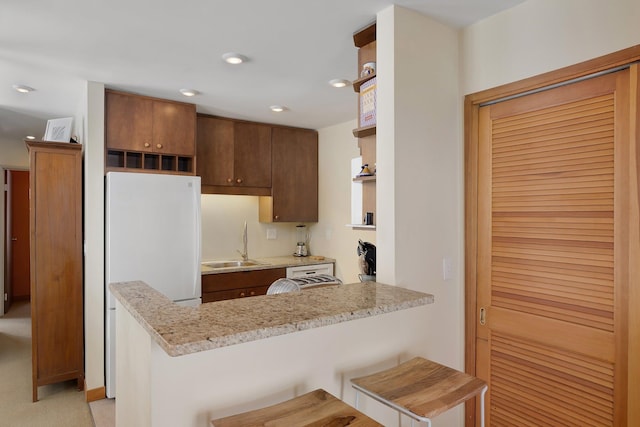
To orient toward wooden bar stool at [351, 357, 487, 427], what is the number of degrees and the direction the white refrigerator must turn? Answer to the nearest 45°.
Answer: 0° — it already faces it

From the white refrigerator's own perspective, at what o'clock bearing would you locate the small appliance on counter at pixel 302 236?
The small appliance on counter is roughly at 8 o'clock from the white refrigerator.

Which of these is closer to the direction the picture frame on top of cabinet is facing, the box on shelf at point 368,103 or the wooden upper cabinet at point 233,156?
the box on shelf

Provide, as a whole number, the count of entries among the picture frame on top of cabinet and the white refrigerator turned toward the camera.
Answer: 2

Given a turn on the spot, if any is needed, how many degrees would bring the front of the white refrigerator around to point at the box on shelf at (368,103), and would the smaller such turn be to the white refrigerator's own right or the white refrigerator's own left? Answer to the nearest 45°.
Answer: approximately 45° to the white refrigerator's own left

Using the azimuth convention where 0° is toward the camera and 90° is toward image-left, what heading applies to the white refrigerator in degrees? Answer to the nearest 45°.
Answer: approximately 0°

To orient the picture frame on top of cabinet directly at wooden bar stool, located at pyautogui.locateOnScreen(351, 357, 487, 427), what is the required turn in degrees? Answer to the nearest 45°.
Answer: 0° — it already faces it

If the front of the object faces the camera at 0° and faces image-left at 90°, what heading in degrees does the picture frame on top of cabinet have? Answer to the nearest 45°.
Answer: approximately 0°
